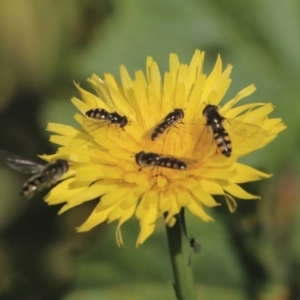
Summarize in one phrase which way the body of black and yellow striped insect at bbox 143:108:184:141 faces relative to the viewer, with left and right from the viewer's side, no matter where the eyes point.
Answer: facing away from the viewer and to the right of the viewer

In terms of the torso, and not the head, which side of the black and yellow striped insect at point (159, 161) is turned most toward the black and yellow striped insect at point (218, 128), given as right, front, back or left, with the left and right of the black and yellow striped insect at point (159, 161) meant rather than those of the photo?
back

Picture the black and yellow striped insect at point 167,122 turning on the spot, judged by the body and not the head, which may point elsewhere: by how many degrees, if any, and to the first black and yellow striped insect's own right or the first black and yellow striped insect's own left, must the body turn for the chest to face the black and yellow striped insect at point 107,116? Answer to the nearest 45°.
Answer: approximately 135° to the first black and yellow striped insect's own left

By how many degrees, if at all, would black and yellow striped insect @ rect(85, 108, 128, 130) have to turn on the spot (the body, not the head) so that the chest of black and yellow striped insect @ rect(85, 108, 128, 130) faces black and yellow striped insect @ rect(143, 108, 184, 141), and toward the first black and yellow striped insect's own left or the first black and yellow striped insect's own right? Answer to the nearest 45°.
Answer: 0° — it already faces it

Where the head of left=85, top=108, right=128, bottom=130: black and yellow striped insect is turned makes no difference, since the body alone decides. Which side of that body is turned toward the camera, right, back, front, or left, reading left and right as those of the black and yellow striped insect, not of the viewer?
right

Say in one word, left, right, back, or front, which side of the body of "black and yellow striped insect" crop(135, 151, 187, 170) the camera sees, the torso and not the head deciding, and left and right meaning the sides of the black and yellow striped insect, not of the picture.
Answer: left

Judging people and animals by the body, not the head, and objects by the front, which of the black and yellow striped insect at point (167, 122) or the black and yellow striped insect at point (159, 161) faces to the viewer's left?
the black and yellow striped insect at point (159, 161)

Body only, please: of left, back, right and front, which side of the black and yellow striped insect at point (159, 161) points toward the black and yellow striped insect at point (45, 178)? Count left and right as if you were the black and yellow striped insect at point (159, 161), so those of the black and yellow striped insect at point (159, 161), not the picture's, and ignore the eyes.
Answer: front
